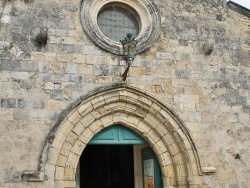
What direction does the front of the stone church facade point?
toward the camera
